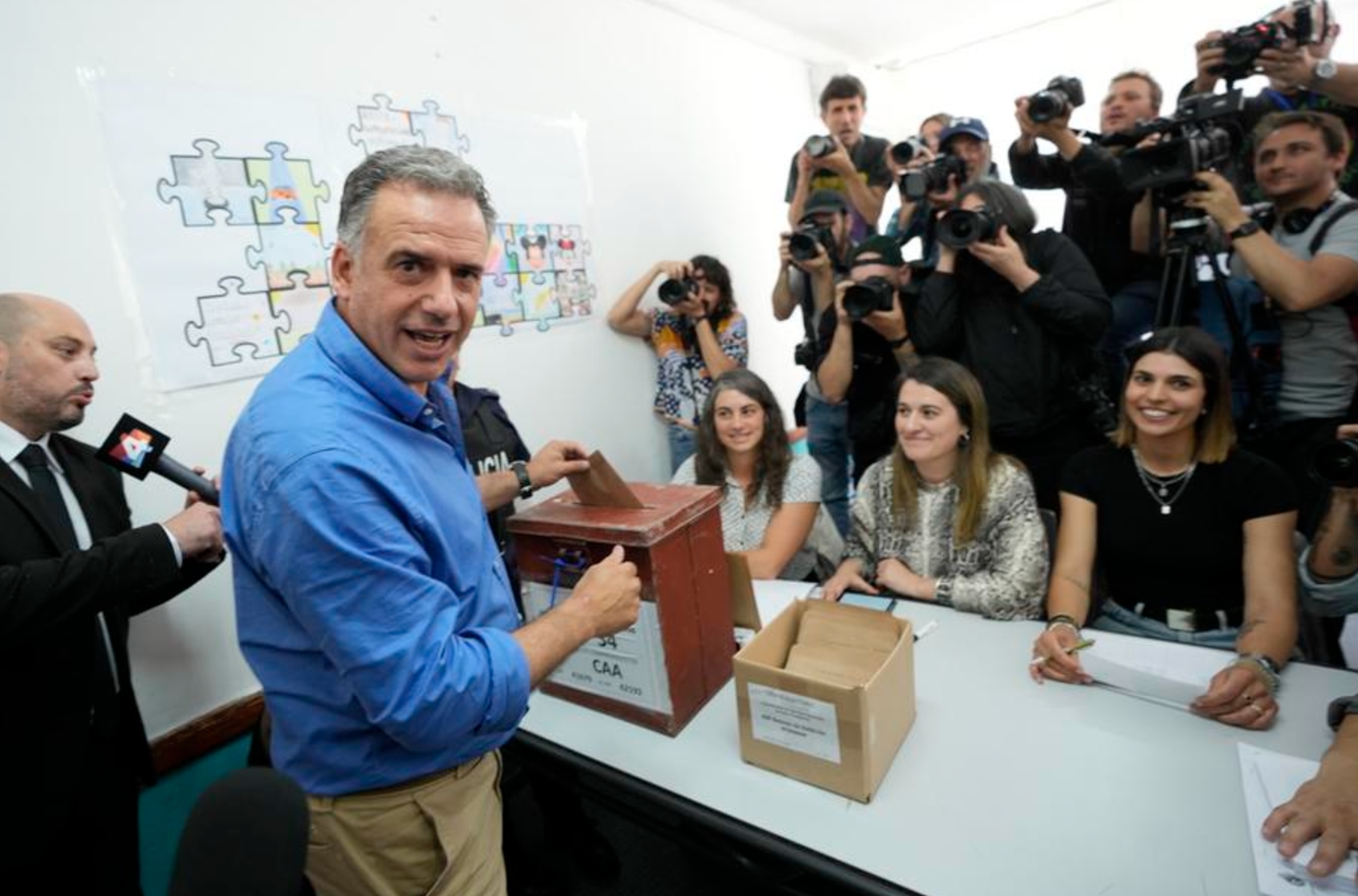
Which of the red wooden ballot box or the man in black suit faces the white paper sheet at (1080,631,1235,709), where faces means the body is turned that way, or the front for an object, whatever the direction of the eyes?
the man in black suit

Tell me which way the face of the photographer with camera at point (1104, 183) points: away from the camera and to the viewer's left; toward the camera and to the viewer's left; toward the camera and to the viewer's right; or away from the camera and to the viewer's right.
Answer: toward the camera and to the viewer's left

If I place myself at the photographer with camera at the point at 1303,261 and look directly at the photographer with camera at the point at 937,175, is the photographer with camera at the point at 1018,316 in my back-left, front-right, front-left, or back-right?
front-left

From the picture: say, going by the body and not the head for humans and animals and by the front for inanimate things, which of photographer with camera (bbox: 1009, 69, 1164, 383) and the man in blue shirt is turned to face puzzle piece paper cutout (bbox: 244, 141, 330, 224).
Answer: the photographer with camera

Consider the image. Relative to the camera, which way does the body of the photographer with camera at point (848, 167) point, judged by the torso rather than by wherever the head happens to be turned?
toward the camera

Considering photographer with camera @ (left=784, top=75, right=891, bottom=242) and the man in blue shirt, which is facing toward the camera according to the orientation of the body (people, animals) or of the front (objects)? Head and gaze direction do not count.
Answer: the photographer with camera

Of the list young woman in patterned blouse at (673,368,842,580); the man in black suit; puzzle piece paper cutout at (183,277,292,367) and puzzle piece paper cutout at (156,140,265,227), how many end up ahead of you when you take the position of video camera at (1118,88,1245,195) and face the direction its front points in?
4

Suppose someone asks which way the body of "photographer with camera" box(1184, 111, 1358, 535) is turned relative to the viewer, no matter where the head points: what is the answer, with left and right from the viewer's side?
facing the viewer and to the left of the viewer

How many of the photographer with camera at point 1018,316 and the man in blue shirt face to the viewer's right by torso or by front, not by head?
1

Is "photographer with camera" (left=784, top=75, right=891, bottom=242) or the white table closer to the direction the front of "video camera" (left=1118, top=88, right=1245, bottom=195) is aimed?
the white table

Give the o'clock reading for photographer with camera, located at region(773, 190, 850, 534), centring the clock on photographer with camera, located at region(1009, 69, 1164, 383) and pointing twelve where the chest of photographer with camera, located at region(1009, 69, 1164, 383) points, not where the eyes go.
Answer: photographer with camera, located at region(773, 190, 850, 534) is roughly at 1 o'clock from photographer with camera, located at region(1009, 69, 1164, 383).

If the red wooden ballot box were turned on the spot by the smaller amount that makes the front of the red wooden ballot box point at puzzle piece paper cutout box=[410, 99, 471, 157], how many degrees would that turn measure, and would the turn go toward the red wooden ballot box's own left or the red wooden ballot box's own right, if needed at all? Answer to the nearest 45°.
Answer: approximately 135° to the red wooden ballot box's own right

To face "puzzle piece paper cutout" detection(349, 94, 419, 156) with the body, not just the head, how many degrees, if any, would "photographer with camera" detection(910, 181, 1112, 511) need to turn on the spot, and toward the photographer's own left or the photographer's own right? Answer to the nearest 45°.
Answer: approximately 45° to the photographer's own right

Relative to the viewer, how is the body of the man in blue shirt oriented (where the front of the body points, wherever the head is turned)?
to the viewer's right

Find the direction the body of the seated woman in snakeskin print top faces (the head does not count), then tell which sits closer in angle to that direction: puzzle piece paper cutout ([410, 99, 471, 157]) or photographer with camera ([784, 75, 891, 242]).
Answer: the puzzle piece paper cutout

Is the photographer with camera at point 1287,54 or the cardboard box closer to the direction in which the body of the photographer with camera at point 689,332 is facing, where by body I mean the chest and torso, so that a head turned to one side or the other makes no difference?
the cardboard box

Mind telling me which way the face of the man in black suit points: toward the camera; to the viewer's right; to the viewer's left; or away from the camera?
to the viewer's right

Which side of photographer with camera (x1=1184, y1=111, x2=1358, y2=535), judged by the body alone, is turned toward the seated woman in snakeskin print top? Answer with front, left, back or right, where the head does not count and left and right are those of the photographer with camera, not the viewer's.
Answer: front
